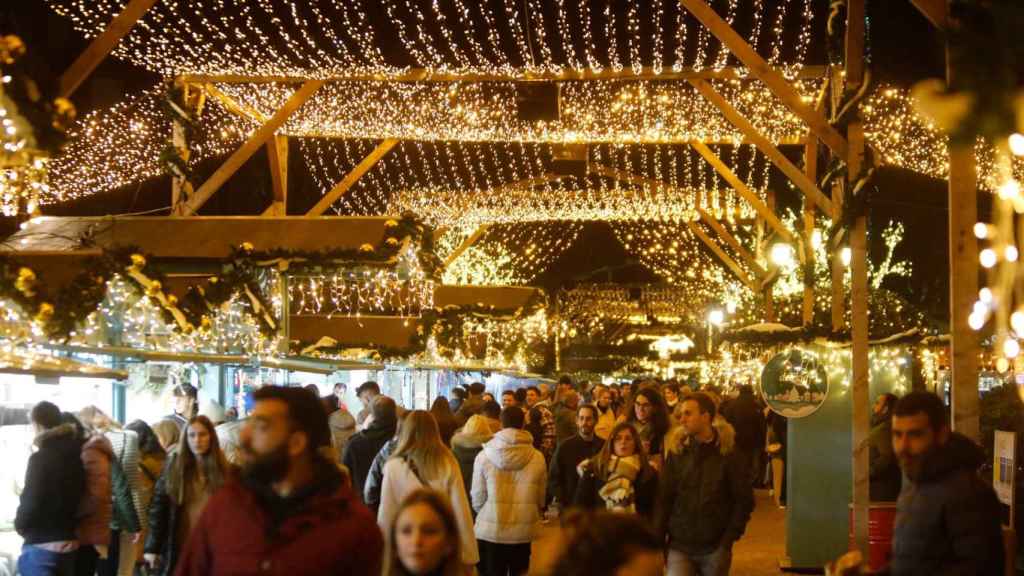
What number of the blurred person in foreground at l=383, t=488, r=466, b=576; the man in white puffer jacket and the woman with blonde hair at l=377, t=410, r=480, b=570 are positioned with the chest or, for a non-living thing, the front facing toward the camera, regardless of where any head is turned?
1

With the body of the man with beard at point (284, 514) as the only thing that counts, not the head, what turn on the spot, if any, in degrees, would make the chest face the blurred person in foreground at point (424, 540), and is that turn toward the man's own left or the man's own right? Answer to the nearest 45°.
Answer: approximately 90° to the man's own left

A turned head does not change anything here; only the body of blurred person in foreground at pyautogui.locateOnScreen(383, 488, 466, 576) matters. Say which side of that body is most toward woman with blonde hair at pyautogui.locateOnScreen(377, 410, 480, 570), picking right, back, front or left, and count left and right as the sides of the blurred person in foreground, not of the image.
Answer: back

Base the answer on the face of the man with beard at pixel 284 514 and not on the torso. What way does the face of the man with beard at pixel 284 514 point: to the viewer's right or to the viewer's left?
to the viewer's left

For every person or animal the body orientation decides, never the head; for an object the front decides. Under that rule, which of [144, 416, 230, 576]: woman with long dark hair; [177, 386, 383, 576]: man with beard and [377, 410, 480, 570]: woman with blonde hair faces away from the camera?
the woman with blonde hair

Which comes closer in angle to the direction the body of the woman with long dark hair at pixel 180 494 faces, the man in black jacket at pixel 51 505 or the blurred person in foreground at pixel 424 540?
the blurred person in foreground

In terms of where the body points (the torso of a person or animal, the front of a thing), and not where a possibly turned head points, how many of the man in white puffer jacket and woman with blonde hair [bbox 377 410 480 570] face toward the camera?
0

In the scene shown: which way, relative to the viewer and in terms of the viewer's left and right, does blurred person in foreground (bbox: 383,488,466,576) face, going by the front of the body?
facing the viewer

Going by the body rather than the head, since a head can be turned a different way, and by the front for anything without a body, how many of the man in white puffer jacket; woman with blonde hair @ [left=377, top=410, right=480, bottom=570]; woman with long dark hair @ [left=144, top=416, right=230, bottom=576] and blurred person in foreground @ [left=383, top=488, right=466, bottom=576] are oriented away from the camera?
2

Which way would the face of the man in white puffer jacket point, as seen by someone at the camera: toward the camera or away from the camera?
away from the camera

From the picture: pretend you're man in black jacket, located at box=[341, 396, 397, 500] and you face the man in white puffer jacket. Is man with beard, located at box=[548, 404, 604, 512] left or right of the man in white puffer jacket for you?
left

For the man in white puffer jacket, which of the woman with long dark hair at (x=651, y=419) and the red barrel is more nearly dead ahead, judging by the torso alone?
the woman with long dark hair

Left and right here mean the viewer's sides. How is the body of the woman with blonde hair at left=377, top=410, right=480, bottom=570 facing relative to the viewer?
facing away from the viewer

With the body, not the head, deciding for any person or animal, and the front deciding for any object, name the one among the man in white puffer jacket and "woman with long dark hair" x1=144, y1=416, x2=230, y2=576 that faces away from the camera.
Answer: the man in white puffer jacket

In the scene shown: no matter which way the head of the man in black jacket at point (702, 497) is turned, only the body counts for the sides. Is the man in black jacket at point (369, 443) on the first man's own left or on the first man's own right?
on the first man's own right

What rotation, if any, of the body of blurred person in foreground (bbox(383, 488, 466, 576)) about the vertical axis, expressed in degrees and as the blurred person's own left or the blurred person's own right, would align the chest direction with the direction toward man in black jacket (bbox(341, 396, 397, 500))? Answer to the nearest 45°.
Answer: approximately 180°

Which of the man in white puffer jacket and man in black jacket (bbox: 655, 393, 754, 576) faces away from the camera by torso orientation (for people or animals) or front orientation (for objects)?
the man in white puffer jacket

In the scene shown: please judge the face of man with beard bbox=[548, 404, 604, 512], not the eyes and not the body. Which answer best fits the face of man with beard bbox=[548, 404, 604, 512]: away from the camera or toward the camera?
toward the camera
